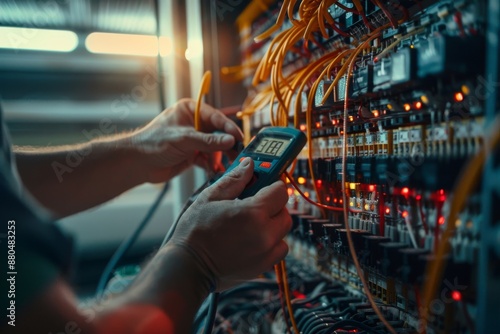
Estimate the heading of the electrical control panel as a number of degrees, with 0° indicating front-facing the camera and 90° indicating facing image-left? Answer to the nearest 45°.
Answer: approximately 45°

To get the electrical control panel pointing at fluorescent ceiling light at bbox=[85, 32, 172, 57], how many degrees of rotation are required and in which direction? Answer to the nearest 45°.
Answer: approximately 90° to its right

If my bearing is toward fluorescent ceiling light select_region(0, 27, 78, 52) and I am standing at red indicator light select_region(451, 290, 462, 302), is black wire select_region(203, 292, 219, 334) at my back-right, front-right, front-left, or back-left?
front-left

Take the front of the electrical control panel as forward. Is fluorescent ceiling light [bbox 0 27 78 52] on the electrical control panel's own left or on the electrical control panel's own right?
on the electrical control panel's own right
